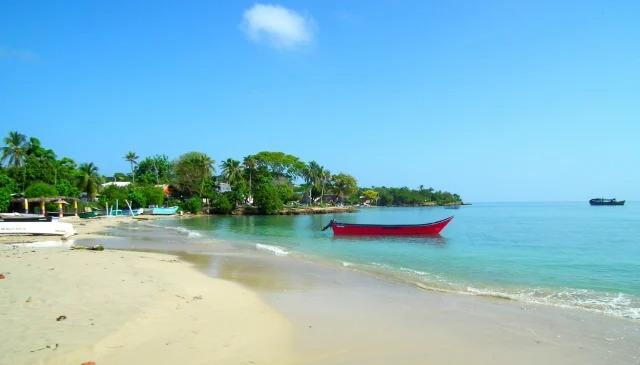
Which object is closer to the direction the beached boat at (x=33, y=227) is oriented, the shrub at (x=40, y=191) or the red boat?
the red boat

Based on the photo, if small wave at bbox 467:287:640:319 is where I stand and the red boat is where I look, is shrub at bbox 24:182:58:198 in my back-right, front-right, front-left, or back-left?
front-left

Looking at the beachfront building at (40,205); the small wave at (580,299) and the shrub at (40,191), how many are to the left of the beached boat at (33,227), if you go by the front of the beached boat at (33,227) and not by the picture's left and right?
2

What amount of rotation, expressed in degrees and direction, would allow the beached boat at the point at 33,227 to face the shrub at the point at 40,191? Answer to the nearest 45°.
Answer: approximately 90° to its left

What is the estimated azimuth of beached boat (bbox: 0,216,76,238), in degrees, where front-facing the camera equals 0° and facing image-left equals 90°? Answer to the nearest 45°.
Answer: approximately 270°

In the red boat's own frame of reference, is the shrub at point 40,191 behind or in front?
behind

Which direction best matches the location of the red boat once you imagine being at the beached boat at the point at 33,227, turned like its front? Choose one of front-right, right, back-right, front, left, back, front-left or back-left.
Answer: front

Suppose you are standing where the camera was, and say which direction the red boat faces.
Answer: facing to the right of the viewer
